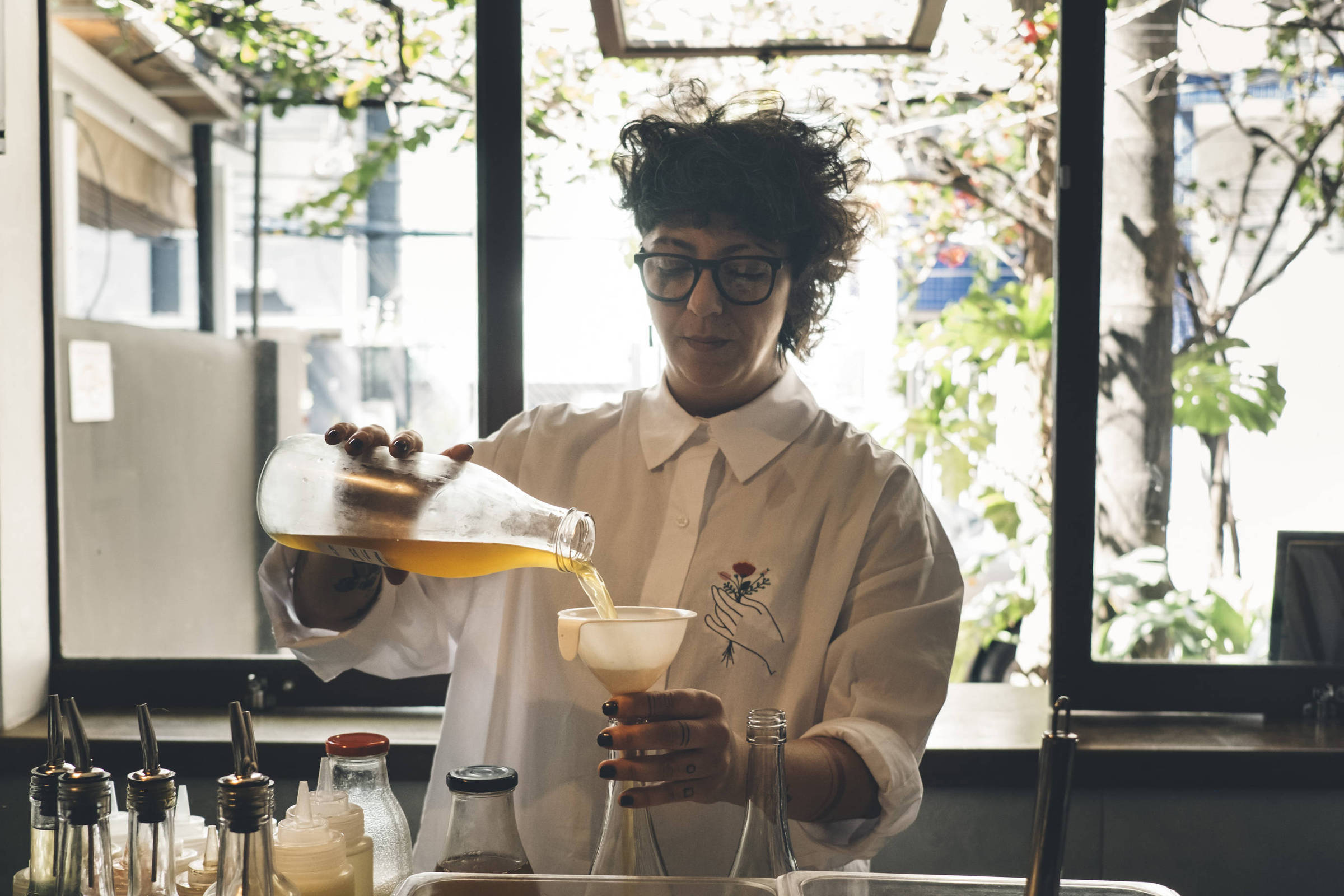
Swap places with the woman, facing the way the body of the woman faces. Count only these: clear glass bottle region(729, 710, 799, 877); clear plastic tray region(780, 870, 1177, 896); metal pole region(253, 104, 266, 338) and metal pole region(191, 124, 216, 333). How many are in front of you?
2

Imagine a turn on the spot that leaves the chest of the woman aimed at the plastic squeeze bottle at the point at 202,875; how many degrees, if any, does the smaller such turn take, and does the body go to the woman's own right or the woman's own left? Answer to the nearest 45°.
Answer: approximately 45° to the woman's own right

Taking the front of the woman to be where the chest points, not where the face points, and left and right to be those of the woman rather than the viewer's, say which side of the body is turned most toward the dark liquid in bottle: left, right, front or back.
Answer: front

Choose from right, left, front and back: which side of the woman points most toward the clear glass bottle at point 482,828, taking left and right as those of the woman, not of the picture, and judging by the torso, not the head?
front

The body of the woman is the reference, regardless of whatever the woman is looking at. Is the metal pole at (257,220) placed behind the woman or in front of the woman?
behind

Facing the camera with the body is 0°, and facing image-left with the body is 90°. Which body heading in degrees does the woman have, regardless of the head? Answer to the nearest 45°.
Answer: approximately 0°

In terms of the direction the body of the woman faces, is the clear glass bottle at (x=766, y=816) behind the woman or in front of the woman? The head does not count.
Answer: in front

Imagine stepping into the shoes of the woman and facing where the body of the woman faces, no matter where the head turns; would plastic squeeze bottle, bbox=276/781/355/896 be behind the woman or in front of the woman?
in front

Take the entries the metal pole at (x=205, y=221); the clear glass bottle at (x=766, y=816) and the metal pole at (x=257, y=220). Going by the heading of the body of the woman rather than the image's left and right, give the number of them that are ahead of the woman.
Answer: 1

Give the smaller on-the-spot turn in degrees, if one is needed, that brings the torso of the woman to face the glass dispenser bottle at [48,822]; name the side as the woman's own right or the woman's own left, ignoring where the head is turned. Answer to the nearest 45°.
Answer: approximately 45° to the woman's own right

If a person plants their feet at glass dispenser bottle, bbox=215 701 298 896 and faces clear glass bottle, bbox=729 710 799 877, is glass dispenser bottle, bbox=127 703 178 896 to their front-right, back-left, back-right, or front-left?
back-left

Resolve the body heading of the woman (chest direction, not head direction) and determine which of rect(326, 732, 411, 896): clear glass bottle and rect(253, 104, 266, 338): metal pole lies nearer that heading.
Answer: the clear glass bottle

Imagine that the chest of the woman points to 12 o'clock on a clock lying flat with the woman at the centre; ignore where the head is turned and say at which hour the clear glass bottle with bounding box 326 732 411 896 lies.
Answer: The clear glass bottle is roughly at 1 o'clock from the woman.
